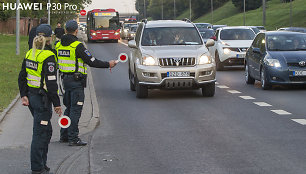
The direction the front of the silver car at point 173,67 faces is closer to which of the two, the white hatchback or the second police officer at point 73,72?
the second police officer

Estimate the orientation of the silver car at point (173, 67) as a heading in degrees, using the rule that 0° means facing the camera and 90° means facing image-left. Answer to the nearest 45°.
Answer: approximately 0°

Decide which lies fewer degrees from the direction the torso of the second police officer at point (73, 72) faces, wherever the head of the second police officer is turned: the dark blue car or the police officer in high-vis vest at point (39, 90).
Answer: the dark blue car

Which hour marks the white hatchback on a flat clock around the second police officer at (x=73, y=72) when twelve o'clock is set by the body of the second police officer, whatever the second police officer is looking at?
The white hatchback is roughly at 11 o'clock from the second police officer.

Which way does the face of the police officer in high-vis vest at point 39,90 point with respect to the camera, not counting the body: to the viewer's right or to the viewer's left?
to the viewer's right

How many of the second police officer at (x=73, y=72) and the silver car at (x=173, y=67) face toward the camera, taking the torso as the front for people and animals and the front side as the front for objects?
1

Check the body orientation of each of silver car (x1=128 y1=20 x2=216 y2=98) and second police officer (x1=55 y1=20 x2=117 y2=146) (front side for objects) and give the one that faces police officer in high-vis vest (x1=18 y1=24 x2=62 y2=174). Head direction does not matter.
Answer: the silver car

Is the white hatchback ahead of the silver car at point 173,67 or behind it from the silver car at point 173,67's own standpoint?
behind

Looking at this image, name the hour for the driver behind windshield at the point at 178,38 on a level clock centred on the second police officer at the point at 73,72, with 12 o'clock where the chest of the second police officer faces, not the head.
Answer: The driver behind windshield is roughly at 11 o'clock from the second police officer.
